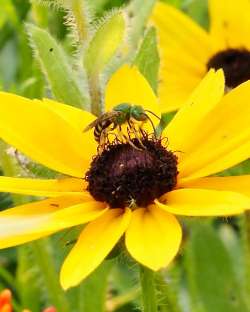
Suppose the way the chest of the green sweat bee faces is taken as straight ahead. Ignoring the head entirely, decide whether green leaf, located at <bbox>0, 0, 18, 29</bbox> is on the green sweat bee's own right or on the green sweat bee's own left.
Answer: on the green sweat bee's own left

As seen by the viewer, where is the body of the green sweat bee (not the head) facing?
to the viewer's right

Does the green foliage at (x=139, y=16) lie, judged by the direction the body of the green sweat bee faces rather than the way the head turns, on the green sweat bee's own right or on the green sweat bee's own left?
on the green sweat bee's own left
